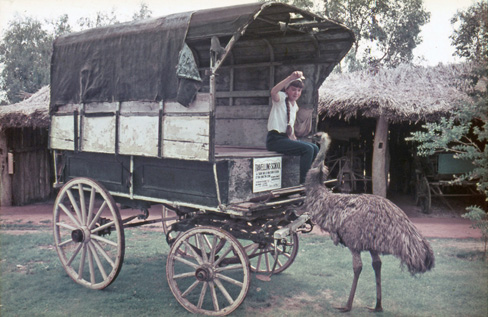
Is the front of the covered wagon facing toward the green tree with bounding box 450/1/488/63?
no

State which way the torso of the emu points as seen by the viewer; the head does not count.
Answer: to the viewer's left

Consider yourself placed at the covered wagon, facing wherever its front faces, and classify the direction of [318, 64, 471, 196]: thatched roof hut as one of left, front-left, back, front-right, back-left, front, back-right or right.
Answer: left

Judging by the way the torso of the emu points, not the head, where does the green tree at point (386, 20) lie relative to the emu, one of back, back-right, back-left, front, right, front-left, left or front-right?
right

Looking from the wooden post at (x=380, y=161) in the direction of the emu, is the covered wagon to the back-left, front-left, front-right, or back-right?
front-right

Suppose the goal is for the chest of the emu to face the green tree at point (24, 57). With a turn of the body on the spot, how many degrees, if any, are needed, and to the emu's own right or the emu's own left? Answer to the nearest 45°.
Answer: approximately 45° to the emu's own right

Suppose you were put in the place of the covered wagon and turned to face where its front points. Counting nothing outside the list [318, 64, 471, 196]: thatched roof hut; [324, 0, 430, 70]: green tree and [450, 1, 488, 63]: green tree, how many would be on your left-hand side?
3

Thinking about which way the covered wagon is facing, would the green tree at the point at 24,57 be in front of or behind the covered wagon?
behind

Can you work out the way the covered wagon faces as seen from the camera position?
facing the viewer and to the right of the viewer

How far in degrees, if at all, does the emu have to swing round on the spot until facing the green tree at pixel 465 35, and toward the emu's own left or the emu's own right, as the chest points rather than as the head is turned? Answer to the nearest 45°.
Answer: approximately 90° to the emu's own right

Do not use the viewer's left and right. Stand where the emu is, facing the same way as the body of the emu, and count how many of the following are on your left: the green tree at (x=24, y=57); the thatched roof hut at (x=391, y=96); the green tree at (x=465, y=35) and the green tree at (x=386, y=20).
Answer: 0

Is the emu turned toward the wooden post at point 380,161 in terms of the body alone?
no

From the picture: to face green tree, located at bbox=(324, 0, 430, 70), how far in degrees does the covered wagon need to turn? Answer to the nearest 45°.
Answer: approximately 90° to its left

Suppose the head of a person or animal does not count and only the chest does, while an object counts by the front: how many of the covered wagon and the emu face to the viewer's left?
1

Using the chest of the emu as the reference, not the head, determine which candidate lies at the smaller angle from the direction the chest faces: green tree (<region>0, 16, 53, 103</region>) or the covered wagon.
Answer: the covered wagon

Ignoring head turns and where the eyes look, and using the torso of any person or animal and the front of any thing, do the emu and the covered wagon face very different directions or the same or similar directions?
very different directions
